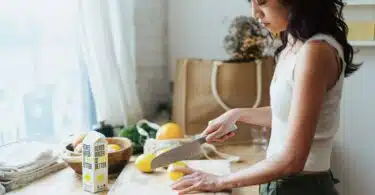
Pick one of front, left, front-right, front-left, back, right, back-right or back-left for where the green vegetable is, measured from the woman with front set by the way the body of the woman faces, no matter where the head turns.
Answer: front-right

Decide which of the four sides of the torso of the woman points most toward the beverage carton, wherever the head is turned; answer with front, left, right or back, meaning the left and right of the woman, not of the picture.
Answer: front

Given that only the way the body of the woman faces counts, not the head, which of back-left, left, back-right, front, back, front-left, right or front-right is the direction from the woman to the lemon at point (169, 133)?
front-right

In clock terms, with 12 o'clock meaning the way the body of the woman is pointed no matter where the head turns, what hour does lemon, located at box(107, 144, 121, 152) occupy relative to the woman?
The lemon is roughly at 1 o'clock from the woman.

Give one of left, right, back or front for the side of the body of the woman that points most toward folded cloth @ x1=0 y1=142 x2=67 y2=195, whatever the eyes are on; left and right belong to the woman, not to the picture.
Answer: front

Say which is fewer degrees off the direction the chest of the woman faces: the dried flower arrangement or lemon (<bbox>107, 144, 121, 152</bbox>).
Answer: the lemon

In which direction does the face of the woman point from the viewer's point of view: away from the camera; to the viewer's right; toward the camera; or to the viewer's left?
to the viewer's left

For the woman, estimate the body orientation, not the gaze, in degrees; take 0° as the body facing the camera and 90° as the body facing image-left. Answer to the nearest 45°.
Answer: approximately 90°

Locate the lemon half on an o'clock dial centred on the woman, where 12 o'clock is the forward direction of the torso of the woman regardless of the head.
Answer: The lemon half is roughly at 1 o'clock from the woman.

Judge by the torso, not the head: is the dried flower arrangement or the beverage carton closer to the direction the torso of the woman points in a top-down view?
the beverage carton
